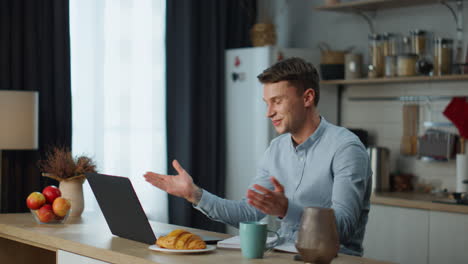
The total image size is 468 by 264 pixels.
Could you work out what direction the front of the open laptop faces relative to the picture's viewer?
facing away from the viewer and to the right of the viewer

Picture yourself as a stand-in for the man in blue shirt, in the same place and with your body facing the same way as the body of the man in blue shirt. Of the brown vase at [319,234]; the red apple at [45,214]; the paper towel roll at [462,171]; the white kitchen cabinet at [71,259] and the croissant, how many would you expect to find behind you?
1

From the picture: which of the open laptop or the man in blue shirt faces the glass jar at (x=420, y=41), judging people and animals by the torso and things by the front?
the open laptop

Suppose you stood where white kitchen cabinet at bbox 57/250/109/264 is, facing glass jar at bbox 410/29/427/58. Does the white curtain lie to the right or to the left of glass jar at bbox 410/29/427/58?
left

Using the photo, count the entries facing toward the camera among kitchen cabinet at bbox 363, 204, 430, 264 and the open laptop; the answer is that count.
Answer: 1

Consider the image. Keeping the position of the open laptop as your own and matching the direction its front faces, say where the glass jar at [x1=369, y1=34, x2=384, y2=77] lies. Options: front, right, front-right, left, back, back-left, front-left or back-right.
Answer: front

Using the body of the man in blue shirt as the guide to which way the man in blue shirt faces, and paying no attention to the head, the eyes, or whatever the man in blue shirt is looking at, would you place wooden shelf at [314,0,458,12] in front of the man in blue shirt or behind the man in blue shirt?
behind

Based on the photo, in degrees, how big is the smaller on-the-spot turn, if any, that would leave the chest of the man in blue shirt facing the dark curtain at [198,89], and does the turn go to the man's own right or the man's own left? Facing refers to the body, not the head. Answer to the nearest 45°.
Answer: approximately 135° to the man's own right

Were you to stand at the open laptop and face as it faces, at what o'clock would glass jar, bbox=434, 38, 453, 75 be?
The glass jar is roughly at 12 o'clock from the open laptop.

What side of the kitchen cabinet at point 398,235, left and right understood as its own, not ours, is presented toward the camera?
front

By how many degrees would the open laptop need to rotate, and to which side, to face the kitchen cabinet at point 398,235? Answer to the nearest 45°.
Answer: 0° — it already faces it

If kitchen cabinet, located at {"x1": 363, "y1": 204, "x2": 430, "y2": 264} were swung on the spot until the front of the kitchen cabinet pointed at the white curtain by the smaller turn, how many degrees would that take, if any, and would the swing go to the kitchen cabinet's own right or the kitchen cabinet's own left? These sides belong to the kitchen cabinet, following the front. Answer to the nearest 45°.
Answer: approximately 90° to the kitchen cabinet's own right

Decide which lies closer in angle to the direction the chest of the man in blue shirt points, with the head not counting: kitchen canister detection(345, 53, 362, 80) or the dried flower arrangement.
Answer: the dried flower arrangement

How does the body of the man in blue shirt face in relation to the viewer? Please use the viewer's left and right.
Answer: facing the viewer and to the left of the viewer

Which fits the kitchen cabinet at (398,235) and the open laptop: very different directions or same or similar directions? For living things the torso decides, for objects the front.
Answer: very different directions

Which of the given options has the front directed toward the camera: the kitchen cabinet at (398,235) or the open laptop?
the kitchen cabinet
